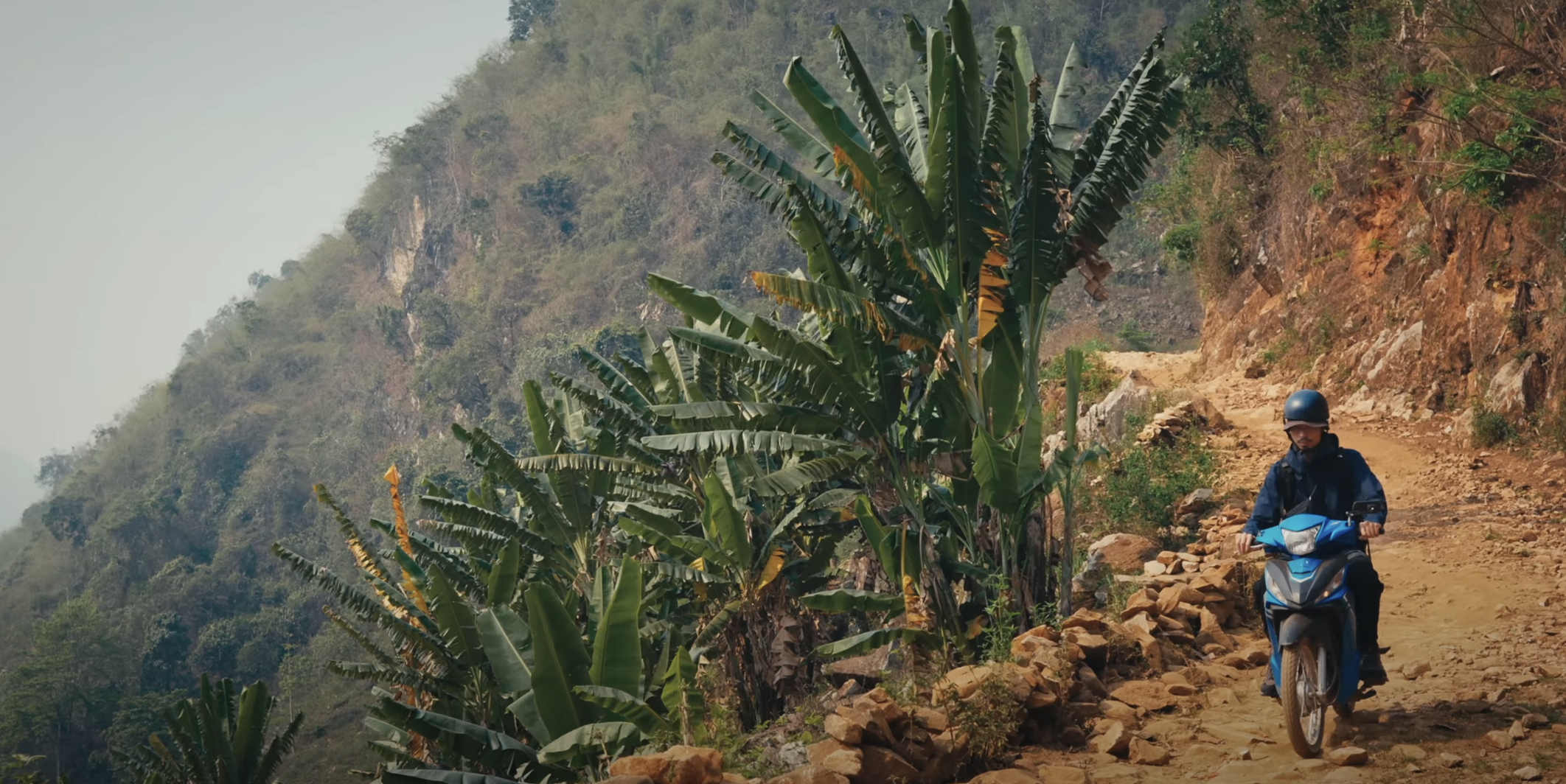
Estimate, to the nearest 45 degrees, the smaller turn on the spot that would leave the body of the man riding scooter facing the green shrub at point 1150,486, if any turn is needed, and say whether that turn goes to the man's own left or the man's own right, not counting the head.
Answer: approximately 180°

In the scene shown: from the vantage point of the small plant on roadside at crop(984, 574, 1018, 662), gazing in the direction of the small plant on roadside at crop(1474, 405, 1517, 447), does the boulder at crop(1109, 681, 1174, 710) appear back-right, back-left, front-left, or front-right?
back-right

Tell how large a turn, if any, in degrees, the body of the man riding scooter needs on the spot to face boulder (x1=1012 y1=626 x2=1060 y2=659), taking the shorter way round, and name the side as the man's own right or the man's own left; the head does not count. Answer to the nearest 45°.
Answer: approximately 135° to the man's own right

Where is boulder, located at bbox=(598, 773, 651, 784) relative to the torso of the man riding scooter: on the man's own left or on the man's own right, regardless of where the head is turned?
on the man's own right

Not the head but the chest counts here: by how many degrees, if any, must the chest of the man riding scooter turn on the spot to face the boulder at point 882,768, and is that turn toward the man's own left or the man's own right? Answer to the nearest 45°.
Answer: approximately 90° to the man's own right

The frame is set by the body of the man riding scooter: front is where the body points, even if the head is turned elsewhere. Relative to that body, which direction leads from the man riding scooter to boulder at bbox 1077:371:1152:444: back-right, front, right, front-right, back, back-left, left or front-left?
back

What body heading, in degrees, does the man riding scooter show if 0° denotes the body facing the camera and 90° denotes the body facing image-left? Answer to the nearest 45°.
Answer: approximately 0°

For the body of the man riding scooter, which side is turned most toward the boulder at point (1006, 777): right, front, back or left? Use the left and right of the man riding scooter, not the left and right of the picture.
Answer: front

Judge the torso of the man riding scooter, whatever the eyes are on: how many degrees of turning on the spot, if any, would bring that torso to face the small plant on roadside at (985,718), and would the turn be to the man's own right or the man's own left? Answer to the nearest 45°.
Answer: approximately 90° to the man's own right

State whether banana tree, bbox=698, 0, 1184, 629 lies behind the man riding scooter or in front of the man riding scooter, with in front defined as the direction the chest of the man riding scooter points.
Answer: behind
